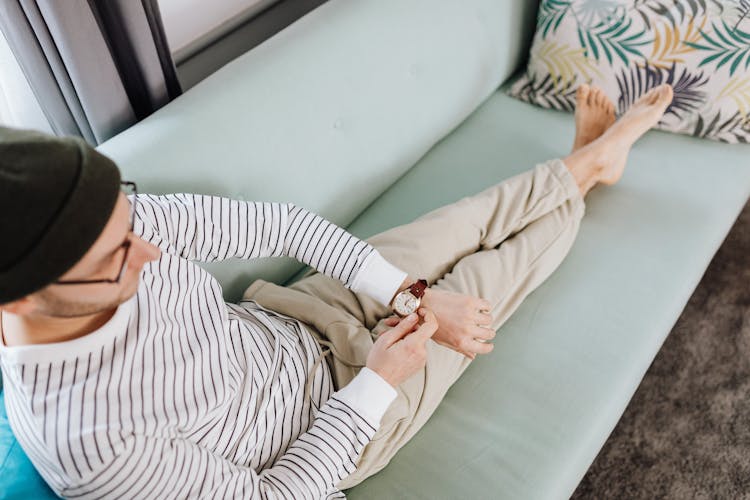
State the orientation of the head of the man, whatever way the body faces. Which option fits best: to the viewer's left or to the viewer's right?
to the viewer's right

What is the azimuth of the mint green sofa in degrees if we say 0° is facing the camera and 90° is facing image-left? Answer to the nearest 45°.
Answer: approximately 315°
